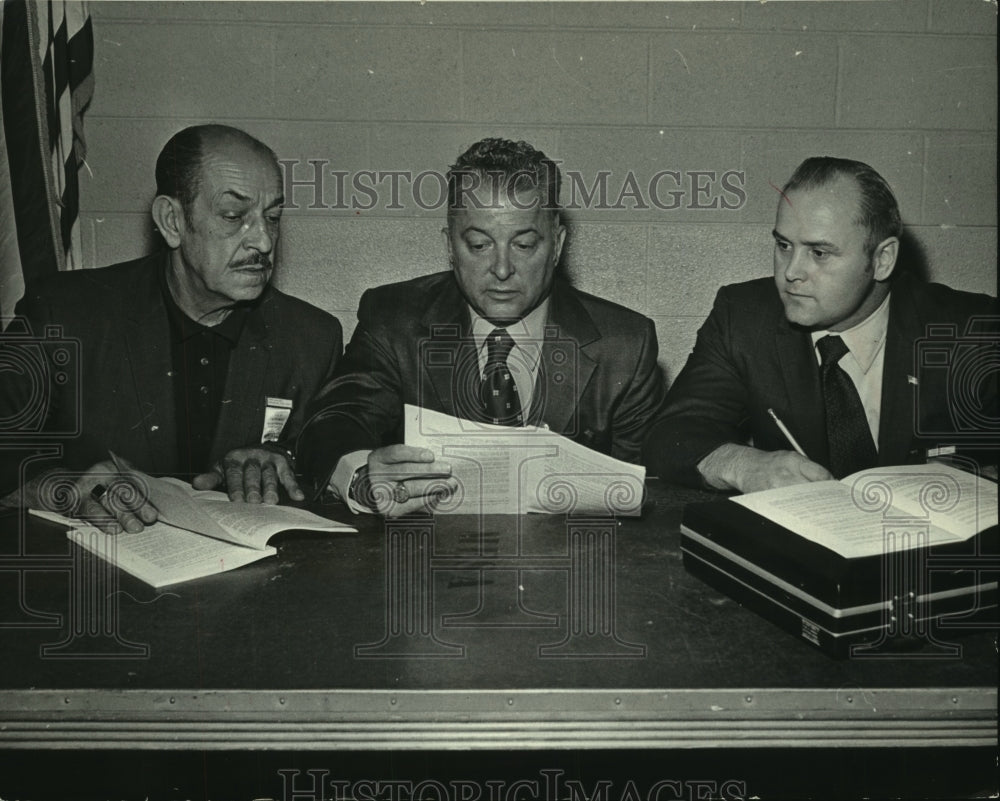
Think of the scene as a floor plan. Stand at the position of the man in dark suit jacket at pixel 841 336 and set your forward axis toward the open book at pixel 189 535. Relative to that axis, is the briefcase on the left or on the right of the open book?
left

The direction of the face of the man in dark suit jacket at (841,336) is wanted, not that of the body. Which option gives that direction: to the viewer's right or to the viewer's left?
to the viewer's left

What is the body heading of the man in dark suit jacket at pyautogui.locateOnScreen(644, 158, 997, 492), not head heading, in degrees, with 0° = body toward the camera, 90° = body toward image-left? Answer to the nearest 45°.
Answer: approximately 45°

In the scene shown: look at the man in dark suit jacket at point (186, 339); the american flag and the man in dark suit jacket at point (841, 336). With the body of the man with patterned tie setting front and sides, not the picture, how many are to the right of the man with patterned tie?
2

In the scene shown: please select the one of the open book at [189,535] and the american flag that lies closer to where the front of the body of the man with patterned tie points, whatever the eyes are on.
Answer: the open book

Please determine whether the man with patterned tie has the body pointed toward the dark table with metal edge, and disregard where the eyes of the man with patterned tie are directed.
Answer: yes

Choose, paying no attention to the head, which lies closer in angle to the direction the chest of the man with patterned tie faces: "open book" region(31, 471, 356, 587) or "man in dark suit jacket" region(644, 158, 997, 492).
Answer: the open book
